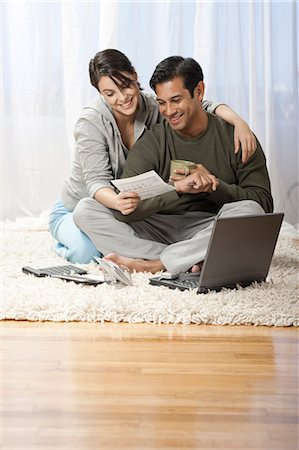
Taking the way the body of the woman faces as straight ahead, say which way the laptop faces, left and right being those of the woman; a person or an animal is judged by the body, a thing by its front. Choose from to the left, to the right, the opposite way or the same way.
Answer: the opposite way

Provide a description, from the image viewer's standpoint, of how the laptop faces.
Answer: facing away from the viewer and to the left of the viewer

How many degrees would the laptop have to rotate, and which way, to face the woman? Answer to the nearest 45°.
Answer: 0° — it already faces them

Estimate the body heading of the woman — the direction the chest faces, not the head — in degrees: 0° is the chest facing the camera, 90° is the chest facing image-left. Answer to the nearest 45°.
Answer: approximately 315°
